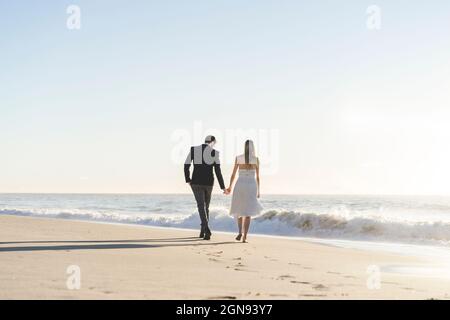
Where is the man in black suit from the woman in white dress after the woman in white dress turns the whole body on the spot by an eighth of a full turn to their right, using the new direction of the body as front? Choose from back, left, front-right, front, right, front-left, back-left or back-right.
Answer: back-left

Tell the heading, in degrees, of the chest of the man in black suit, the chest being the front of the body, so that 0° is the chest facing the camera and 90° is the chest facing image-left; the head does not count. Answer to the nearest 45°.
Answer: approximately 180°

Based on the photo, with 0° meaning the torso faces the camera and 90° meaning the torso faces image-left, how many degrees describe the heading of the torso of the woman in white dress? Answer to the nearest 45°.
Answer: approximately 180°
